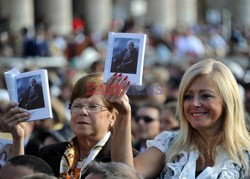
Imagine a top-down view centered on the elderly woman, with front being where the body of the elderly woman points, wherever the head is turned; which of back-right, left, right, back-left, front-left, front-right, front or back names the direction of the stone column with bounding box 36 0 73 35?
back-right

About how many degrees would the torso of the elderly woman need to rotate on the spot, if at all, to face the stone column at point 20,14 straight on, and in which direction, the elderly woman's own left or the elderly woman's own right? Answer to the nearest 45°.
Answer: approximately 135° to the elderly woman's own right

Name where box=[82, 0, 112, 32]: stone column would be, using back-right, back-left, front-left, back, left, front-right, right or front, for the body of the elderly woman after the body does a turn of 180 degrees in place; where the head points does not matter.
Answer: front-left

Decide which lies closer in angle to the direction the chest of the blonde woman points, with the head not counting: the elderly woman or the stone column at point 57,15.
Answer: the elderly woman

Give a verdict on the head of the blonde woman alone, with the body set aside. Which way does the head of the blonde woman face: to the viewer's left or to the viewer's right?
to the viewer's left

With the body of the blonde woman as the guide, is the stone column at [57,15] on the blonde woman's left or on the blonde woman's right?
on the blonde woman's right

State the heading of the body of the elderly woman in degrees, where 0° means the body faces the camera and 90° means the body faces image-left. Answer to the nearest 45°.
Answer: approximately 45°

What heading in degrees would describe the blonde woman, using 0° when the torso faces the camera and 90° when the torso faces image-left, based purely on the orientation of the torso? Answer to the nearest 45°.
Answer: approximately 45°

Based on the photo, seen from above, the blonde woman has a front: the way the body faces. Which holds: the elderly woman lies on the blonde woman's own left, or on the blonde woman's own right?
on the blonde woman's own right

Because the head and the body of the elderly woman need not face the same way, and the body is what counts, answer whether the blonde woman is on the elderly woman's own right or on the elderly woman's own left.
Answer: on the elderly woman's own left
